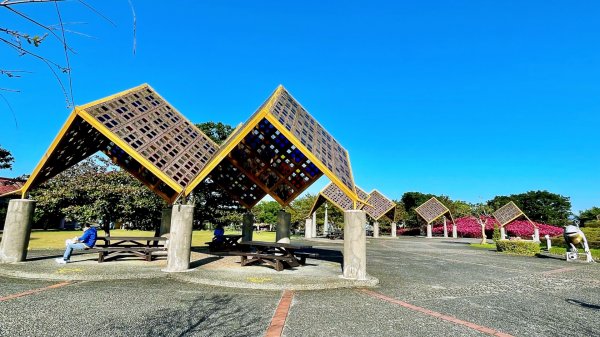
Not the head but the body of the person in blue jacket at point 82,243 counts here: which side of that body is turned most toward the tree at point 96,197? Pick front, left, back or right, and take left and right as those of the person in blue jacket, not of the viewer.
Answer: right

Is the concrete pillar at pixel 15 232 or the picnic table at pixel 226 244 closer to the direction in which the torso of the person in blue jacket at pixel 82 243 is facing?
the concrete pillar

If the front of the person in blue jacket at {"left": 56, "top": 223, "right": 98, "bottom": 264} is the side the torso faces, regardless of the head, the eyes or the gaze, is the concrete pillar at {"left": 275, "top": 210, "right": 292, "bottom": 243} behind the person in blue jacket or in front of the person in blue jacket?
behind

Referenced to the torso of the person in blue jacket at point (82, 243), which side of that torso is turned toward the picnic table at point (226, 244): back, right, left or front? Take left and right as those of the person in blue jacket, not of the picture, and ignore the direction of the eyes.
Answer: back

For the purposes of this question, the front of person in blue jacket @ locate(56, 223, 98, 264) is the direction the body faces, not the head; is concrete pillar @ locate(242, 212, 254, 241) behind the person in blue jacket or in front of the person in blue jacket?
behind

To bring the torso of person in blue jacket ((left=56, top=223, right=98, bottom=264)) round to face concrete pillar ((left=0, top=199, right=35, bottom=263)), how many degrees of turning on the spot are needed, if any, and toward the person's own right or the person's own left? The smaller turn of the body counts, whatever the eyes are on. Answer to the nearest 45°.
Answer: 0° — they already face it

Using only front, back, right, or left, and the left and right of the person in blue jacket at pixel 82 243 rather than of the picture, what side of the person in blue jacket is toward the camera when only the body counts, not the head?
left

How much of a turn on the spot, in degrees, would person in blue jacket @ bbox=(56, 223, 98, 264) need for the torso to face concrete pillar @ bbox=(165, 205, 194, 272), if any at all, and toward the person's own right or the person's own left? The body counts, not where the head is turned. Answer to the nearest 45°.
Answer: approximately 135° to the person's own left

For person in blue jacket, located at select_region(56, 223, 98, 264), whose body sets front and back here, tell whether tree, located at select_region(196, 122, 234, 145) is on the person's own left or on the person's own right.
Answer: on the person's own right
